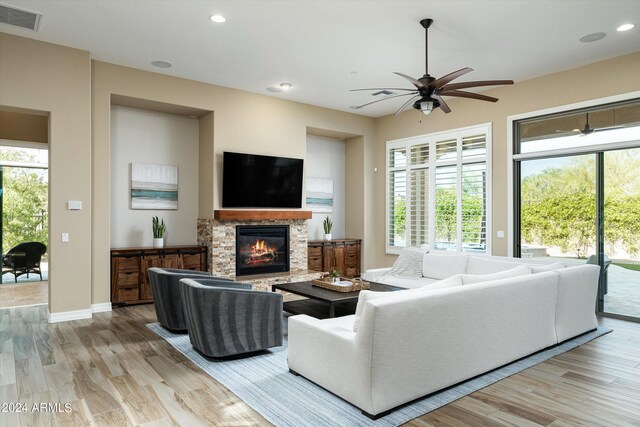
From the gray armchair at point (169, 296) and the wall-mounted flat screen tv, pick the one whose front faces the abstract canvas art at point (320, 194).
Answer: the gray armchair

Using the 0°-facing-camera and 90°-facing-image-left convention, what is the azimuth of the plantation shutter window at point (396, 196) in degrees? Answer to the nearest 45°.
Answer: approximately 45°

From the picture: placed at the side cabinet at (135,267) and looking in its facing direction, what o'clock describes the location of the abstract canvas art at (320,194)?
The abstract canvas art is roughly at 8 o'clock from the side cabinet.

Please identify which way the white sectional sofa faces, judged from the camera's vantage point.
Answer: facing away from the viewer and to the left of the viewer

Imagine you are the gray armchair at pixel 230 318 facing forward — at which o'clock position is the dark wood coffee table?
The dark wood coffee table is roughly at 12 o'clock from the gray armchair.

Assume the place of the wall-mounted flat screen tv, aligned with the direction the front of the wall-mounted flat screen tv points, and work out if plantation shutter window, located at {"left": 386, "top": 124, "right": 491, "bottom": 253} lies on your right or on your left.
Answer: on your left

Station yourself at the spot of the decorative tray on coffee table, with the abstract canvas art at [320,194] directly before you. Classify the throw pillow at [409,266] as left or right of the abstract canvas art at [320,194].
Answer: right

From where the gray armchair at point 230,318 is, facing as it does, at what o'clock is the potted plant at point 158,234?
The potted plant is roughly at 10 o'clock from the gray armchair.
